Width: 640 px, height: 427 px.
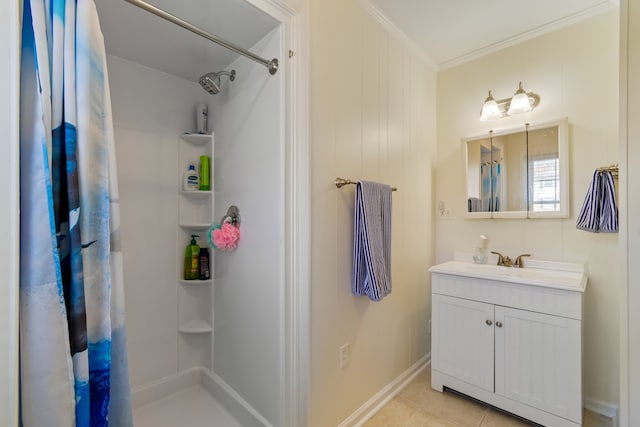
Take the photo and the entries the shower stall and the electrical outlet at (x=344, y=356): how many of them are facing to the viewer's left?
0

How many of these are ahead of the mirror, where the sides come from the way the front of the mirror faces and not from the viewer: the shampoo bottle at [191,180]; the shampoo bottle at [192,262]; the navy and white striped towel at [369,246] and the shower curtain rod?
4

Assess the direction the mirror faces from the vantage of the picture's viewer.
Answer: facing the viewer and to the left of the viewer

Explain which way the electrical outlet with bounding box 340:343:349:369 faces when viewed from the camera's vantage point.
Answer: facing the viewer and to the right of the viewer

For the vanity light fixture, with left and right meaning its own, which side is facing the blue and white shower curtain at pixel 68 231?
front

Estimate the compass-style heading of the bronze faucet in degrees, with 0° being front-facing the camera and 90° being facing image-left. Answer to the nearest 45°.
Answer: approximately 45°

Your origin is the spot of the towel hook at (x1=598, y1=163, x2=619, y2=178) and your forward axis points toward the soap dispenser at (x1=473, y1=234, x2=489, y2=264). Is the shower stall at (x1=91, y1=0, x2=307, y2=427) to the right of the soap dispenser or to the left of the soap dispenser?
left

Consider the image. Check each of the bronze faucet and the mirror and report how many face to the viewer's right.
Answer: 0

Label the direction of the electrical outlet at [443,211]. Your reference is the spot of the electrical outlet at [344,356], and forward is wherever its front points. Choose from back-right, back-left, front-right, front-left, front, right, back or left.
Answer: left
